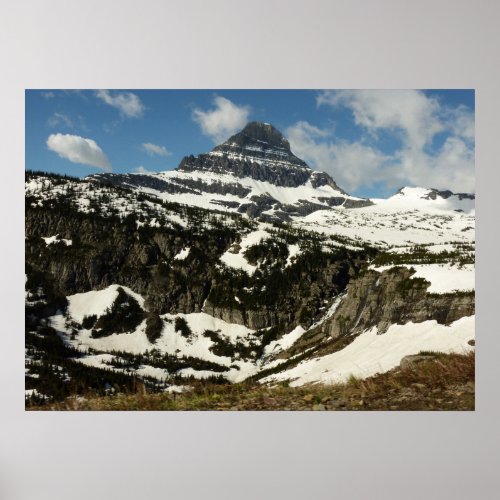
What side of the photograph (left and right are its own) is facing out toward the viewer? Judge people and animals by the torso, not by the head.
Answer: front
